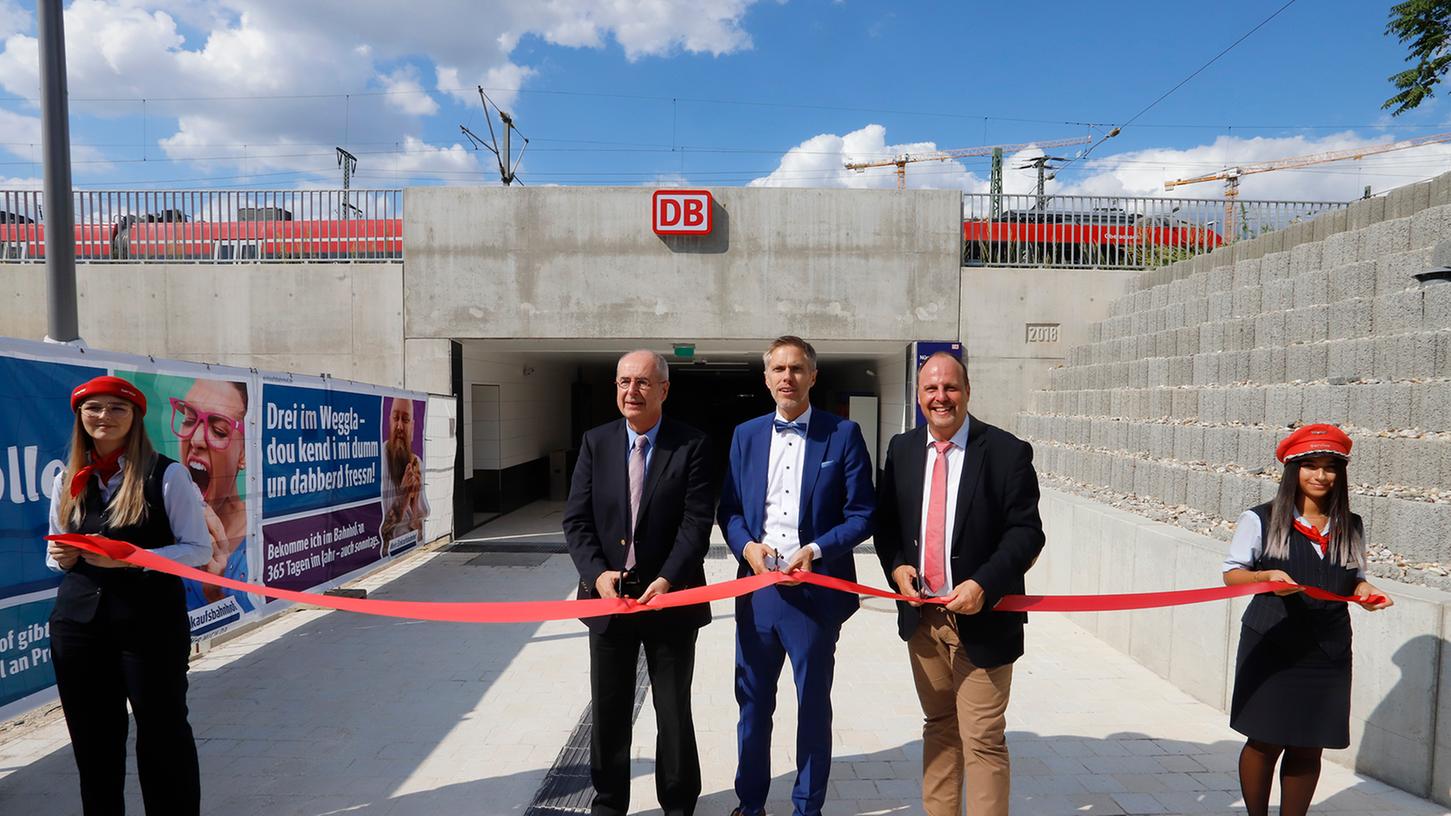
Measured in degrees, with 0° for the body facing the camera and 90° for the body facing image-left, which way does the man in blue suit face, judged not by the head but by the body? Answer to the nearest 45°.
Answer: approximately 0°

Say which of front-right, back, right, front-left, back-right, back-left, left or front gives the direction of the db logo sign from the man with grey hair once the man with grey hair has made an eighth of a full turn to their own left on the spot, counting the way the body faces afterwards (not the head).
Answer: back-left

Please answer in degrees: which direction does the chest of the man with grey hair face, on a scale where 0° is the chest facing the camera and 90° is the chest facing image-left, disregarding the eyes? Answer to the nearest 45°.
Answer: approximately 0°

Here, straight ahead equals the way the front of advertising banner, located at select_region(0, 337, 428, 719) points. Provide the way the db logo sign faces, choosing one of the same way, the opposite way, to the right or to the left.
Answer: to the right

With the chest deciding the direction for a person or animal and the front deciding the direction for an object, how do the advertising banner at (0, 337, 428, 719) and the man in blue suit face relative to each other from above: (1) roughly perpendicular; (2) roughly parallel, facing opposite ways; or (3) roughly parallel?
roughly perpendicular

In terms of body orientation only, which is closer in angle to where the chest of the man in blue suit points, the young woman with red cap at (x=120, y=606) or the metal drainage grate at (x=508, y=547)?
the young woman with red cap

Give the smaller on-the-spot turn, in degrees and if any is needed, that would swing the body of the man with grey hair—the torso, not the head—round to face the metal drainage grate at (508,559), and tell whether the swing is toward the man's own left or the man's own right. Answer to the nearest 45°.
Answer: approximately 180°

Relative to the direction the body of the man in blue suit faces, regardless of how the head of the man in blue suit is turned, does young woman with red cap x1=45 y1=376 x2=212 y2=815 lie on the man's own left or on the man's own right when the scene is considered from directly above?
on the man's own right
